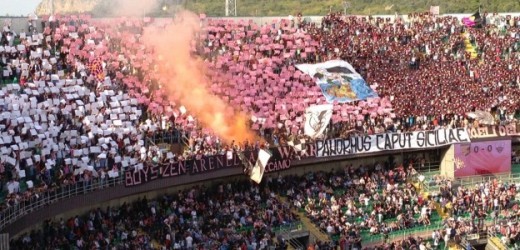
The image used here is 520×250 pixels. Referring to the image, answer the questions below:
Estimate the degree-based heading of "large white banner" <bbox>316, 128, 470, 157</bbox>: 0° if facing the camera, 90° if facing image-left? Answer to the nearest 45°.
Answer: approximately 0°

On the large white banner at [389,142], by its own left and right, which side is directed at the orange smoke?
right

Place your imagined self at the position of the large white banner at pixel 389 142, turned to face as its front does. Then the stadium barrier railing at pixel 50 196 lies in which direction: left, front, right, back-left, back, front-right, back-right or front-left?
front-right

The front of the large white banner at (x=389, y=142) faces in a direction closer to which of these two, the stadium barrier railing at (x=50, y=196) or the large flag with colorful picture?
the stadium barrier railing

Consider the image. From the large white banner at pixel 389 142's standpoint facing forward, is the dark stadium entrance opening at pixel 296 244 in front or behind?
in front

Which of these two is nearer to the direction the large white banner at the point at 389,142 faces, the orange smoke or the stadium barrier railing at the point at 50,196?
the stadium barrier railing

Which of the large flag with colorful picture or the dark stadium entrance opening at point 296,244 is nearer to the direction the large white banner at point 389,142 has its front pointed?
the dark stadium entrance opening

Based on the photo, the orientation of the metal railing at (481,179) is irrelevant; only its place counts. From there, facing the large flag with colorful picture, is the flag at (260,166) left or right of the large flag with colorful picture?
left
